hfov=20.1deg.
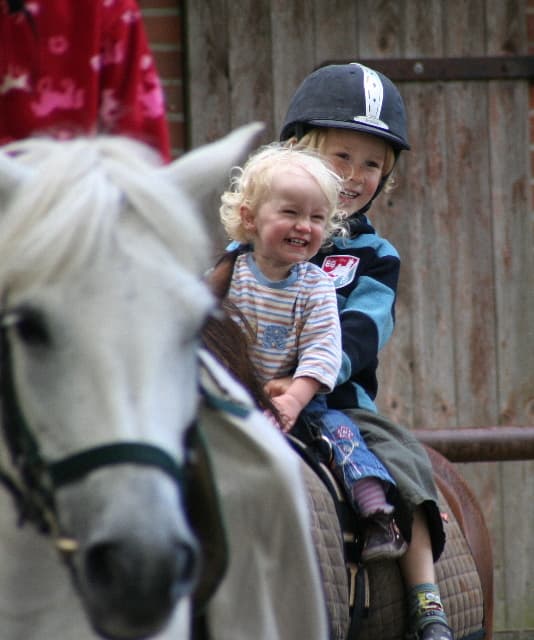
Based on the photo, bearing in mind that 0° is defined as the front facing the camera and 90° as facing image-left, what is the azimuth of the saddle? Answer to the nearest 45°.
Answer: approximately 45°

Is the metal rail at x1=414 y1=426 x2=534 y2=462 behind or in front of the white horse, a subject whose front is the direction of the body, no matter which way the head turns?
behind

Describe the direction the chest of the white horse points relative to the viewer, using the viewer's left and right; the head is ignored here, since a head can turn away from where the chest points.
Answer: facing the viewer

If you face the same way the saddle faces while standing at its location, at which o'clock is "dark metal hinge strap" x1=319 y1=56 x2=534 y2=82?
The dark metal hinge strap is roughly at 5 o'clock from the saddle.

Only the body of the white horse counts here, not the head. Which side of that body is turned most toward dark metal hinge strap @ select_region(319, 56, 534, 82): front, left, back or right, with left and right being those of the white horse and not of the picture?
back
